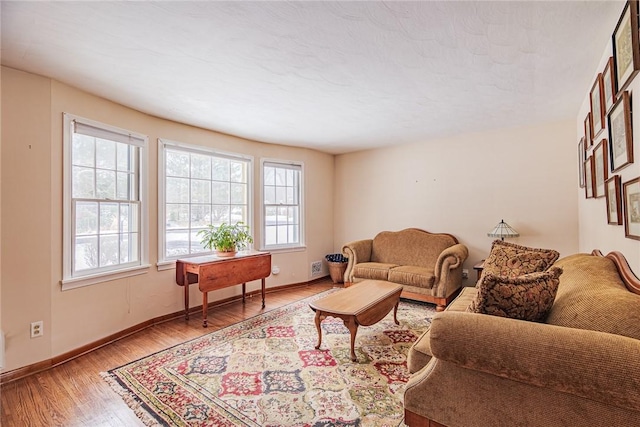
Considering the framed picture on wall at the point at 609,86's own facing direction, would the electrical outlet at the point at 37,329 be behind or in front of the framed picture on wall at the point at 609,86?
in front

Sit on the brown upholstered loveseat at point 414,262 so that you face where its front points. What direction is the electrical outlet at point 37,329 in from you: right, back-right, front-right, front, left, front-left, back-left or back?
front

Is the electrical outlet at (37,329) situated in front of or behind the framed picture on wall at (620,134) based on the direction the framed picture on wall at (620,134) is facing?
in front

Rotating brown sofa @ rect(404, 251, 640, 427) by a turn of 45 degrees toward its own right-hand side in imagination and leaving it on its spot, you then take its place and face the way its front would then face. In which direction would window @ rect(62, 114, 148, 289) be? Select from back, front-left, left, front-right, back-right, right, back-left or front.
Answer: front-left

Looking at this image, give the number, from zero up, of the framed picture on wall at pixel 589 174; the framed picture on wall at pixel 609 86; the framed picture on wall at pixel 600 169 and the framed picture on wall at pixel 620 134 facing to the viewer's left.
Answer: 4

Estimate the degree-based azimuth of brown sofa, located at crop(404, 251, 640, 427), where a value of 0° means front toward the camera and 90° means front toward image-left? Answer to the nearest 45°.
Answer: approximately 90°

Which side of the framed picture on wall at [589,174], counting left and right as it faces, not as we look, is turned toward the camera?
left

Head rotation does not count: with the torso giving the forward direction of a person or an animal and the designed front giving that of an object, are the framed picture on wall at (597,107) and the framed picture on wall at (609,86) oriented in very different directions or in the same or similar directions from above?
same or similar directions

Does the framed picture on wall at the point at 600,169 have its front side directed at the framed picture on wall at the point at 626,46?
no

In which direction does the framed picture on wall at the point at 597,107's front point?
to the viewer's left

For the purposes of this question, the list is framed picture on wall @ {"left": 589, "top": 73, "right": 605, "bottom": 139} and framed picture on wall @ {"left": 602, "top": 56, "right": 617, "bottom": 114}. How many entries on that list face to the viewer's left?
2

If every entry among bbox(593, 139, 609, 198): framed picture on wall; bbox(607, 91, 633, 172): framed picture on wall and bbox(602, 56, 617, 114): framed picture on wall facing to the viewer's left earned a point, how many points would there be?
3

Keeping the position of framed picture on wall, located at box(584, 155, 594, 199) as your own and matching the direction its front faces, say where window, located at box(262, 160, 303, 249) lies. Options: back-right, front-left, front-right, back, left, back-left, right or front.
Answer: front

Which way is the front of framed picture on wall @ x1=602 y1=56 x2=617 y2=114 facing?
to the viewer's left

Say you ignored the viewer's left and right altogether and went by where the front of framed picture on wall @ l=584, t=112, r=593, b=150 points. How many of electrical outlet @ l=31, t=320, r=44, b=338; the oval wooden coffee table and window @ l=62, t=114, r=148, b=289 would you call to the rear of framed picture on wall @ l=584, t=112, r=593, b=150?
0

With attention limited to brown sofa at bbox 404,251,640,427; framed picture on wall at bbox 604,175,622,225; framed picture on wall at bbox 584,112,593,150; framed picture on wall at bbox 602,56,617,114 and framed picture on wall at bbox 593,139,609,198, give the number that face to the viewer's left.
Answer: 5
